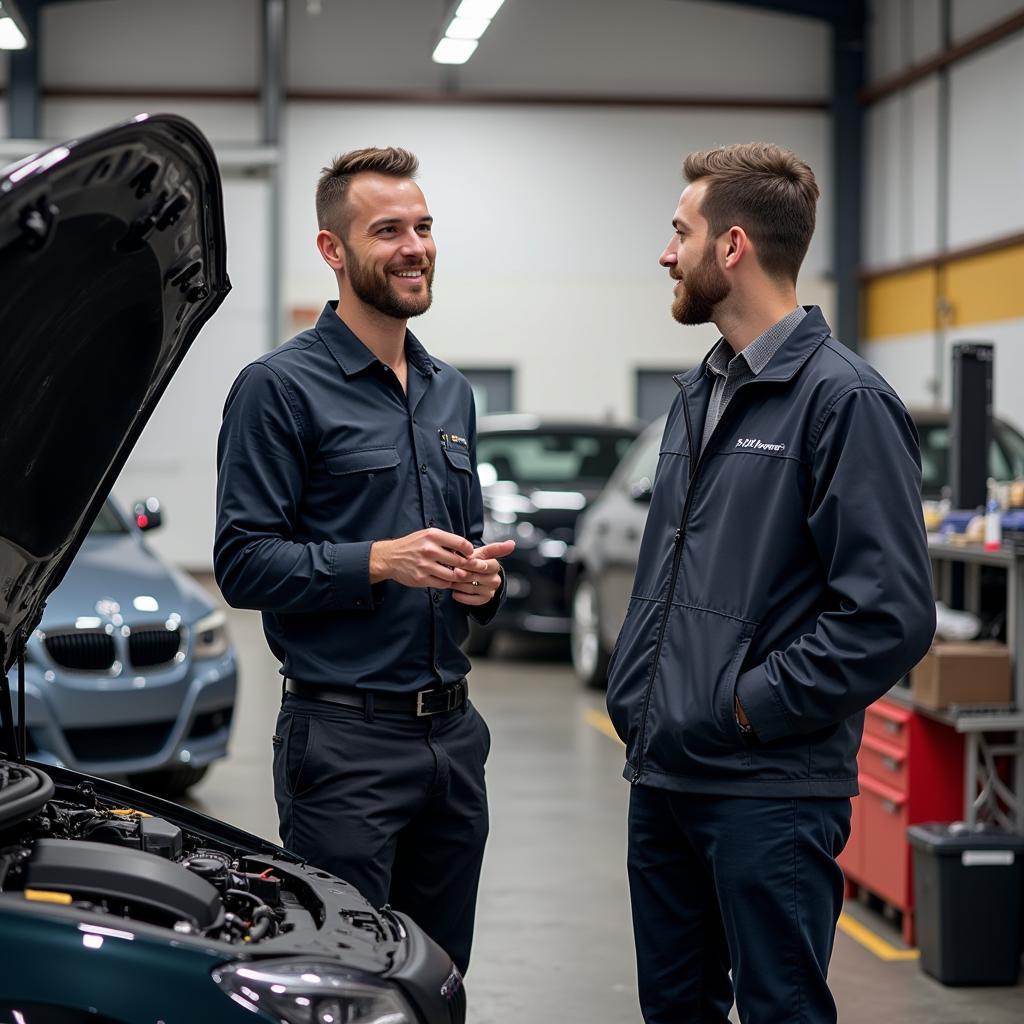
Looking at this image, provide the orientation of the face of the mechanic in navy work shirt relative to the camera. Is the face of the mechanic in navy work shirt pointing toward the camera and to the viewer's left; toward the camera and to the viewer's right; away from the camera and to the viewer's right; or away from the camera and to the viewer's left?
toward the camera and to the viewer's right

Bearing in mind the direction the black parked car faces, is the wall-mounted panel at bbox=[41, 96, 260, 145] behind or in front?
behind

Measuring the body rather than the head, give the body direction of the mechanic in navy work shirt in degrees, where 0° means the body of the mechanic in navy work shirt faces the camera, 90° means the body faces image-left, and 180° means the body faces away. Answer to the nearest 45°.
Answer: approximately 315°

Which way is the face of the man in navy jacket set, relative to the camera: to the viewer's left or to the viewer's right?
to the viewer's left

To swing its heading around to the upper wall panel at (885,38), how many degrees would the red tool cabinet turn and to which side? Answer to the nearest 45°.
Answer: approximately 135° to its right

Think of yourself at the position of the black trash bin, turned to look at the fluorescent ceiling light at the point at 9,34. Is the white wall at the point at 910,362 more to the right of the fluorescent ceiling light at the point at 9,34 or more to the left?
right

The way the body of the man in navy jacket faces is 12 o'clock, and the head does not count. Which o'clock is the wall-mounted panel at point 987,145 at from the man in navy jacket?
The wall-mounted panel is roughly at 5 o'clock from the man in navy jacket.

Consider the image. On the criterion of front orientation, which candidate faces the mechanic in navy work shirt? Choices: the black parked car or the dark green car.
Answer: the black parked car

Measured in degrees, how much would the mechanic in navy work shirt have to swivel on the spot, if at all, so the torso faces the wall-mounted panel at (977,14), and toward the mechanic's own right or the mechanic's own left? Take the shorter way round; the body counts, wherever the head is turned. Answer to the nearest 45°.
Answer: approximately 90° to the mechanic's own left

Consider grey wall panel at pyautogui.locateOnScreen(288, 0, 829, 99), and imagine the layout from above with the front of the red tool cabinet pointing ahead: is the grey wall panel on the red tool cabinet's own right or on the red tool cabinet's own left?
on the red tool cabinet's own right
